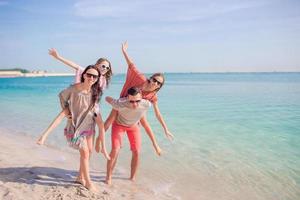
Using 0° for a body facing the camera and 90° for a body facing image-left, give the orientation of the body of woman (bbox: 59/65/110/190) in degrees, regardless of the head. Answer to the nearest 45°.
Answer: approximately 0°

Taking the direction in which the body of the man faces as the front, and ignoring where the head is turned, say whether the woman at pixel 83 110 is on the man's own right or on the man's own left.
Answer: on the man's own right

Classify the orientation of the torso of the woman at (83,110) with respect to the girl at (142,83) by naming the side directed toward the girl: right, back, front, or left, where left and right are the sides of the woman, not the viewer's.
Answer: left

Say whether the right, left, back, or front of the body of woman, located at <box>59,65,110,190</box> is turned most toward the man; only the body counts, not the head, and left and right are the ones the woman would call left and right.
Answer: left

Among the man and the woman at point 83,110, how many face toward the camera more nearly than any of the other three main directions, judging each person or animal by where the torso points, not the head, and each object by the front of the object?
2

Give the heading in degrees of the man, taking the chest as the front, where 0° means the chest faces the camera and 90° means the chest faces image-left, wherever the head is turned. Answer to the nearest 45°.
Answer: approximately 0°
